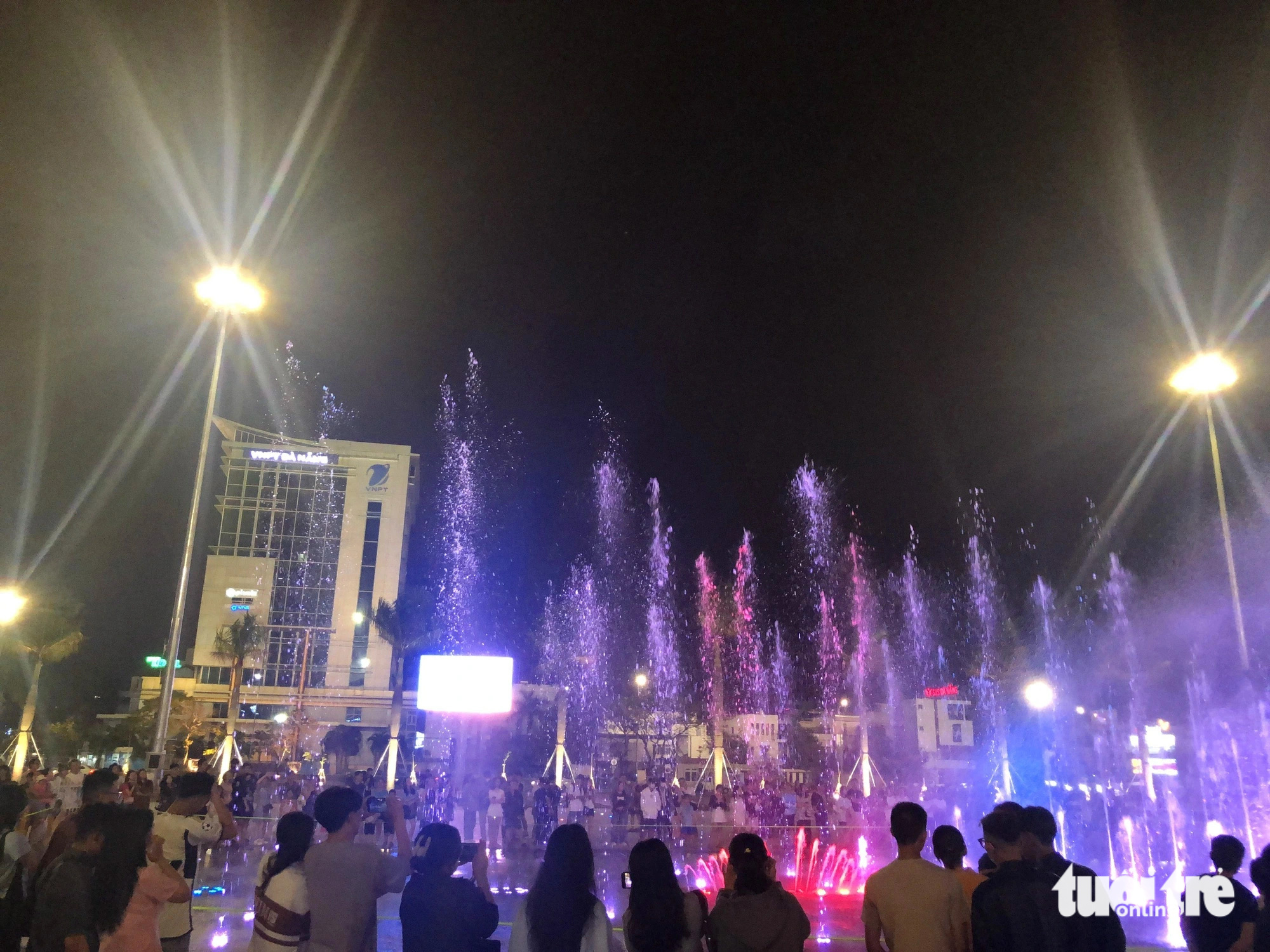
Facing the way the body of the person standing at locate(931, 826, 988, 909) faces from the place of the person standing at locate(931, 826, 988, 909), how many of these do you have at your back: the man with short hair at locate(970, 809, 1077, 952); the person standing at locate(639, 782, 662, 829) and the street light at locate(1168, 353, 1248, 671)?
1

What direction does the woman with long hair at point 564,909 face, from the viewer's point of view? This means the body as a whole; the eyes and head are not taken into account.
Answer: away from the camera

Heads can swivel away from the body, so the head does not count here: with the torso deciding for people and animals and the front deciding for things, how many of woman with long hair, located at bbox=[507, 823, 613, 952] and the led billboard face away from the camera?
1

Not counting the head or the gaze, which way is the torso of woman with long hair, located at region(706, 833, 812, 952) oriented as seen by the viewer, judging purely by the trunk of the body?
away from the camera

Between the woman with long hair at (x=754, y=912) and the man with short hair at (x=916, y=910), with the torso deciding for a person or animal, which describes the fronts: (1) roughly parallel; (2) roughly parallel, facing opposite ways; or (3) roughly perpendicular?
roughly parallel

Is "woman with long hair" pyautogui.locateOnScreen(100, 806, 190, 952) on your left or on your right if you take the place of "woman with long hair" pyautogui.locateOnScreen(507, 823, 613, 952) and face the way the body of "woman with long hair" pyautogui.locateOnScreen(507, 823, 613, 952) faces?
on your left

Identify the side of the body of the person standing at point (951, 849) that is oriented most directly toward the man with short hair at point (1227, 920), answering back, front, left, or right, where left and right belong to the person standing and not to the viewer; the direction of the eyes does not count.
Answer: right

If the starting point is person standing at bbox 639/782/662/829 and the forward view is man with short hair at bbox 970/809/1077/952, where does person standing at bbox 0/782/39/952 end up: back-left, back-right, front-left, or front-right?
front-right

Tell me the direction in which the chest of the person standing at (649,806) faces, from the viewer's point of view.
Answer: toward the camera

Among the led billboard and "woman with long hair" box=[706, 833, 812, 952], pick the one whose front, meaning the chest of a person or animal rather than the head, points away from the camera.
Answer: the woman with long hair

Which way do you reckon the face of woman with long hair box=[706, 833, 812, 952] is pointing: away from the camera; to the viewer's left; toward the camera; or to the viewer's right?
away from the camera

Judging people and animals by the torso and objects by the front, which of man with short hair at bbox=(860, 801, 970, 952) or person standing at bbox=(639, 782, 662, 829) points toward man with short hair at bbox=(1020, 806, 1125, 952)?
the person standing

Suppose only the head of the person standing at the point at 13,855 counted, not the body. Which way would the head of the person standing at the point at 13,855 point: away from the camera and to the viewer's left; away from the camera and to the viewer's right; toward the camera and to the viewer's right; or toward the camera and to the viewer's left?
away from the camera and to the viewer's right

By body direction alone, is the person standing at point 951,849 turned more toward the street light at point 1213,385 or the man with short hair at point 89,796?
the street light

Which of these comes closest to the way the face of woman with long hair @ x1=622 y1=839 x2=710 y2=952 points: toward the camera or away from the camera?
away from the camera

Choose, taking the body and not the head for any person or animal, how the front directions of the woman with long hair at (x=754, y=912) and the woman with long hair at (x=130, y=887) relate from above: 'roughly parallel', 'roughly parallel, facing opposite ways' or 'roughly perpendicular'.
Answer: roughly parallel

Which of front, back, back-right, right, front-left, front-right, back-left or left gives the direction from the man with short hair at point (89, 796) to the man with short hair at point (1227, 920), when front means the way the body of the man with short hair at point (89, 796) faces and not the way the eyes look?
right

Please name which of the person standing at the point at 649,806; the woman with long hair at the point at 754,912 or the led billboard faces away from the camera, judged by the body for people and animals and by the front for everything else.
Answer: the woman with long hair

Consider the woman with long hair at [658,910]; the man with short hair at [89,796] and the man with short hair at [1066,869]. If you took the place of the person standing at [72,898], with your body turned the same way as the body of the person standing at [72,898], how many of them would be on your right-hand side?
2

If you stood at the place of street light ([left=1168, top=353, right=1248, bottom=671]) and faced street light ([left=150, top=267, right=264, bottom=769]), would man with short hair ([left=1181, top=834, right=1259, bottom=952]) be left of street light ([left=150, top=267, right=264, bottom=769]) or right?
left

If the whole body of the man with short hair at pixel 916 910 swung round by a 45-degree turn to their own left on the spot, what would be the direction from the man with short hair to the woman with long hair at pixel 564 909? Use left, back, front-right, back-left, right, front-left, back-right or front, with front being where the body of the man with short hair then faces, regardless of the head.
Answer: left

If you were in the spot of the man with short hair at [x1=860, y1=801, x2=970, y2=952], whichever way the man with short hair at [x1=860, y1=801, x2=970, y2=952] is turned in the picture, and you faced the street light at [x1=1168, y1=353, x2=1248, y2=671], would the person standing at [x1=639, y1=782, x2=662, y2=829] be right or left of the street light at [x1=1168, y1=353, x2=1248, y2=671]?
left
